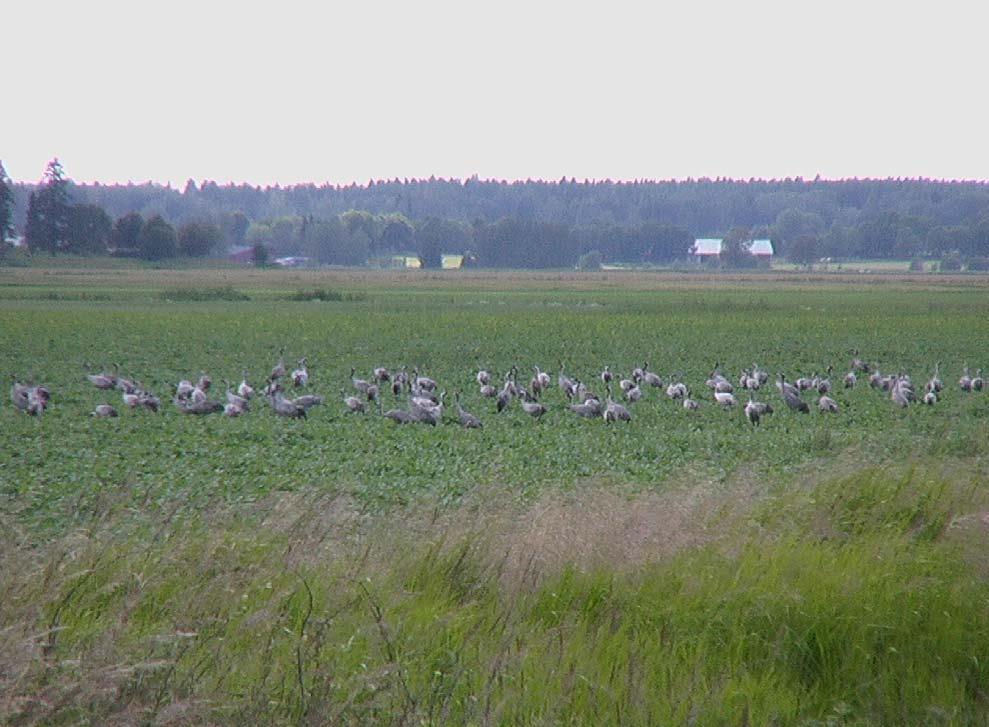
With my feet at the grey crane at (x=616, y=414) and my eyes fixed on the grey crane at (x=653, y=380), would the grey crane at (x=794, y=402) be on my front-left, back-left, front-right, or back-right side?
front-right

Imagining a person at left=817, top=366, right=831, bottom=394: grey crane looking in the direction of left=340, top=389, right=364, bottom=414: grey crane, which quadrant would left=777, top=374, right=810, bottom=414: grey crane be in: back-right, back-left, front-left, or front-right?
front-left

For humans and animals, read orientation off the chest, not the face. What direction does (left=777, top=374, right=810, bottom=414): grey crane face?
to the viewer's left
